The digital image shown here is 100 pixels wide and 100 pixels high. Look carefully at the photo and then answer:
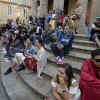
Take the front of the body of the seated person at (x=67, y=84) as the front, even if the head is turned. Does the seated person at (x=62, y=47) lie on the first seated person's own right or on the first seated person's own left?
on the first seated person's own right

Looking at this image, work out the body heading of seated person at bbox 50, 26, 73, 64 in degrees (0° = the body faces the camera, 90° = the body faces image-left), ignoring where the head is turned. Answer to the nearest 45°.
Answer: approximately 45°

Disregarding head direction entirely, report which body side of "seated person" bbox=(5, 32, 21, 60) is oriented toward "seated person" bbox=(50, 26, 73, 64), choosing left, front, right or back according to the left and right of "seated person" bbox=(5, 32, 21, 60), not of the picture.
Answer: left

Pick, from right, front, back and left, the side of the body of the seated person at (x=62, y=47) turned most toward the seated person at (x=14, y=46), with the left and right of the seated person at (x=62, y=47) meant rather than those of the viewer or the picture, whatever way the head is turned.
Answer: right

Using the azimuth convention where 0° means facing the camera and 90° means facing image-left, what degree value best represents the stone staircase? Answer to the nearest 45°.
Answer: approximately 45°

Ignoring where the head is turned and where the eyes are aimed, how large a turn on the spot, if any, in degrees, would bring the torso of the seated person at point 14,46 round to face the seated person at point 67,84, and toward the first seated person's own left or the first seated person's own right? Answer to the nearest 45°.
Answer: approximately 45° to the first seated person's own left
